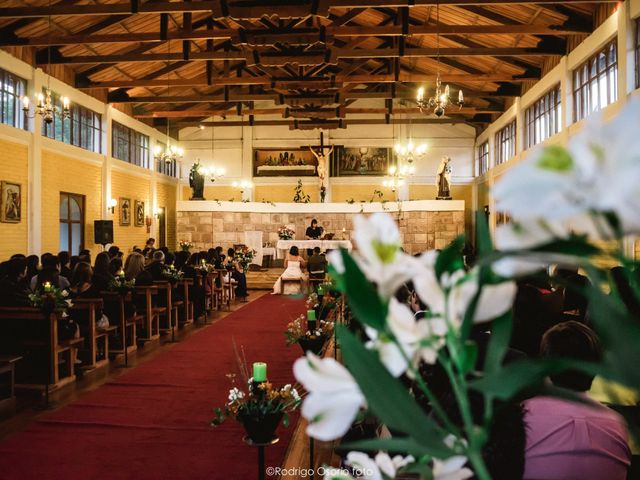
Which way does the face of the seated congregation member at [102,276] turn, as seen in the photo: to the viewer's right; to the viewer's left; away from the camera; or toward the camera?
away from the camera

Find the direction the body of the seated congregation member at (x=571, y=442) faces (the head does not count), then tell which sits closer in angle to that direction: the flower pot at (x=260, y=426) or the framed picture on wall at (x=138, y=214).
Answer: the framed picture on wall

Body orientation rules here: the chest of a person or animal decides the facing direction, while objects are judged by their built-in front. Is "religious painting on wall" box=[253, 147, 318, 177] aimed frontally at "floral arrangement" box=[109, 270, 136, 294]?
yes

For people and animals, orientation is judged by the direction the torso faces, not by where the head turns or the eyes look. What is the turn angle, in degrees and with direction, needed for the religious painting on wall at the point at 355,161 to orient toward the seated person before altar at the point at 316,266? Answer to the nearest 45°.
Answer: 0° — it already faces them

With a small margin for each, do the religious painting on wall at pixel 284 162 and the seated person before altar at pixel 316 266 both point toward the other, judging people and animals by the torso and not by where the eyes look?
yes

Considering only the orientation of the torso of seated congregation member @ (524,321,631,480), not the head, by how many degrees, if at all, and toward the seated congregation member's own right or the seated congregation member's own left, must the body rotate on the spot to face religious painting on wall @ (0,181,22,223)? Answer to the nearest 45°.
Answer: approximately 45° to the seated congregation member's own left

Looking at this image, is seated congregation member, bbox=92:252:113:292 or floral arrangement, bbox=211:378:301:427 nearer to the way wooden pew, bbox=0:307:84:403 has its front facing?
the seated congregation member

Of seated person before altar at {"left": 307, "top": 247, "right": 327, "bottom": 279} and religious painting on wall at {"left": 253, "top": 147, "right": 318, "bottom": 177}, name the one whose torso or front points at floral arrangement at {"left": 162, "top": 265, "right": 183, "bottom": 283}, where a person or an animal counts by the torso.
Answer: the religious painting on wall

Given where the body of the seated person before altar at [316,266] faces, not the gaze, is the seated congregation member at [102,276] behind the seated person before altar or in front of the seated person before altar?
behind

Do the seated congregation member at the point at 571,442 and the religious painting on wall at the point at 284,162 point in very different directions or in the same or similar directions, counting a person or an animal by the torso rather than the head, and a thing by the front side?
very different directions

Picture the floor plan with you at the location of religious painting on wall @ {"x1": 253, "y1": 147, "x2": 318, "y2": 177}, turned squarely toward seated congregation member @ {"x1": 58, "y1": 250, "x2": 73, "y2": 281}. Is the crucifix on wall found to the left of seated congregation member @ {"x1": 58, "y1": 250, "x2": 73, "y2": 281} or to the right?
left

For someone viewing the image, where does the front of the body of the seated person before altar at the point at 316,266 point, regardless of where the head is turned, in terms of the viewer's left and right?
facing away from the viewer

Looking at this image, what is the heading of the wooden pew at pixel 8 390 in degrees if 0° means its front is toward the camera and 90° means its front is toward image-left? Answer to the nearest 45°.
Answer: approximately 225°

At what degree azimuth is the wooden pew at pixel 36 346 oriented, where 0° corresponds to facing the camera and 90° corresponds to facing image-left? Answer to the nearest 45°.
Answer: approximately 225°

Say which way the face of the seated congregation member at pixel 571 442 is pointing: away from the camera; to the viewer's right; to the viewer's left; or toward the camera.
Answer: away from the camera
